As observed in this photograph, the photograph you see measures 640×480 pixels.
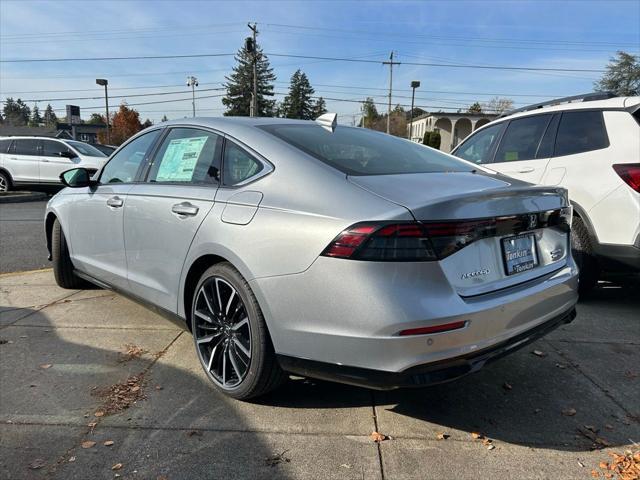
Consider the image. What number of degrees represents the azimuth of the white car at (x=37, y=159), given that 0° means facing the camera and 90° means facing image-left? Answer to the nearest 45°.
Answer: approximately 315°

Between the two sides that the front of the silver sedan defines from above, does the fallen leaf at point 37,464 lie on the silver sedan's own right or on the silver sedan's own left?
on the silver sedan's own left

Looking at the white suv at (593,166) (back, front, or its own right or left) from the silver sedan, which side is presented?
left

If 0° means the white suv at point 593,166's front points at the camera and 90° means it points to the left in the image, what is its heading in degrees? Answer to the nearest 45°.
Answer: approximately 135°

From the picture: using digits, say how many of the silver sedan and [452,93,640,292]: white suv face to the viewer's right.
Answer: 0

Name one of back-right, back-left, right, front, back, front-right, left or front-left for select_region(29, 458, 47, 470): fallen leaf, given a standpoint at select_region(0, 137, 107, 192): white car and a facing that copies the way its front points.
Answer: front-right

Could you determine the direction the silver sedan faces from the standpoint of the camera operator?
facing away from the viewer and to the left of the viewer

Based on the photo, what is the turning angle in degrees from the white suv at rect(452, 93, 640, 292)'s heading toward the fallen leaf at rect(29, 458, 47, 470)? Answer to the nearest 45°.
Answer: approximately 90° to its left
